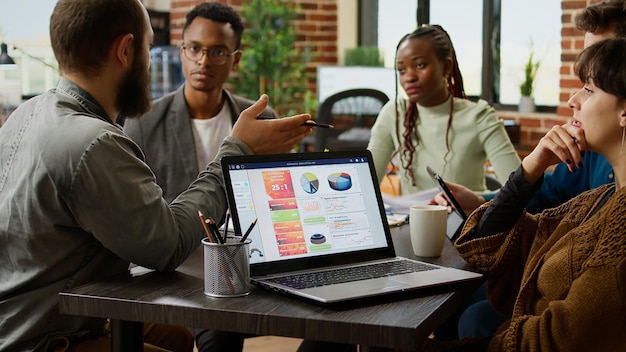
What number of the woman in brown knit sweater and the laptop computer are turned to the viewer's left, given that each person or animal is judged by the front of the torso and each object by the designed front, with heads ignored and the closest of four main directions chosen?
1

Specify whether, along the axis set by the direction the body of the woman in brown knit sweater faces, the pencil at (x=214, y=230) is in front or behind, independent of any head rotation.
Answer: in front

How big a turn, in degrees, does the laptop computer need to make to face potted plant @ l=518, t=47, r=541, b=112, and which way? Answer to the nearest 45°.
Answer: approximately 135° to its left

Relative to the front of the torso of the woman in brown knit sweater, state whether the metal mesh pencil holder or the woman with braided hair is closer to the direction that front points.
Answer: the metal mesh pencil holder

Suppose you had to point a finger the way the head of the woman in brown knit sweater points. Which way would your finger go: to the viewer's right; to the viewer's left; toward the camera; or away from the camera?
to the viewer's left

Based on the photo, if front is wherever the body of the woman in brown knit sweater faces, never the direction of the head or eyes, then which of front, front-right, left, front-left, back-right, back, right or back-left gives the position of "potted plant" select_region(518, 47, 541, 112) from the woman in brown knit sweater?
right

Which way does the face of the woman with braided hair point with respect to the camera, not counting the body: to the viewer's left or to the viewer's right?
to the viewer's left

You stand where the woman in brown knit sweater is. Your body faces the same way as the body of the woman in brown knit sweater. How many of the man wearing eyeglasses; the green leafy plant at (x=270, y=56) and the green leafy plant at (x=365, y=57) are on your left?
0

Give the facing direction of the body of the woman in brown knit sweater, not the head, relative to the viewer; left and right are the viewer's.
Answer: facing to the left of the viewer

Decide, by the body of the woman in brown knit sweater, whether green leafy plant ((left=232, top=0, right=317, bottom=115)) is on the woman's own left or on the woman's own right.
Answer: on the woman's own right

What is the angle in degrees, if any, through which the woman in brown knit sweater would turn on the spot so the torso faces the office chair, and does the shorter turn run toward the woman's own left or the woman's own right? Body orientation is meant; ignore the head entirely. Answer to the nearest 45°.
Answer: approximately 90° to the woman's own right
